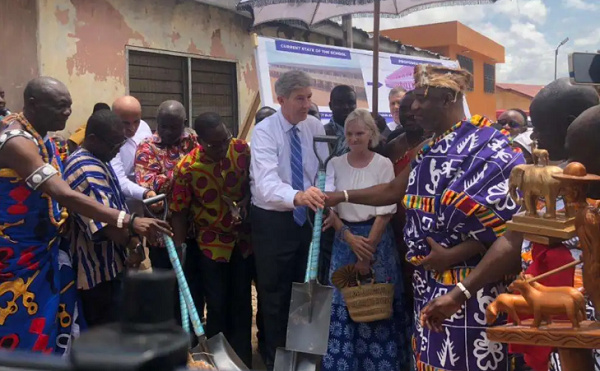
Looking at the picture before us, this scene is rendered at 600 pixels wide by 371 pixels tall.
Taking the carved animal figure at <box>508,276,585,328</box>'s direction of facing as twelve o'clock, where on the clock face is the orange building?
The orange building is roughly at 3 o'clock from the carved animal figure.

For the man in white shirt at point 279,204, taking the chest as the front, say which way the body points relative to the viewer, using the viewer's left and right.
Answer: facing the viewer and to the right of the viewer

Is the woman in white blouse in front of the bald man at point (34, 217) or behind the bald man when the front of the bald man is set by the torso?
in front

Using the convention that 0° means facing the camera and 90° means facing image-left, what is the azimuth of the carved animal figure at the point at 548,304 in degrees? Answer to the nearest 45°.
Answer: approximately 90°

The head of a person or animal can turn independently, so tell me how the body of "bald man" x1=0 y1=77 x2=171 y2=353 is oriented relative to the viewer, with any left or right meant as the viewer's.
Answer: facing to the right of the viewer

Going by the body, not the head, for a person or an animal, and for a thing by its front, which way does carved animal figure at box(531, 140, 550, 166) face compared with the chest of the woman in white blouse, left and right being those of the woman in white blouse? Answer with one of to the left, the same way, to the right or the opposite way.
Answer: to the right

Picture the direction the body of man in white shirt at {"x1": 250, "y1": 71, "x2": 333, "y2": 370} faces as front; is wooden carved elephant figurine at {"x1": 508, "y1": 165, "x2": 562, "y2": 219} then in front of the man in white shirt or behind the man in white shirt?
in front

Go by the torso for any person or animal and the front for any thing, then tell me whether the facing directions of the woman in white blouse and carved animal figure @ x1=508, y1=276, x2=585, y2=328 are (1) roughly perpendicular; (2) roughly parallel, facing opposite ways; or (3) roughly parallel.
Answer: roughly perpendicular

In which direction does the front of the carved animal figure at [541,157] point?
to the viewer's left

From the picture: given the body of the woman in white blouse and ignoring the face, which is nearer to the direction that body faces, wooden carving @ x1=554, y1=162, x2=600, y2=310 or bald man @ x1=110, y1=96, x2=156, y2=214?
the wooden carving
